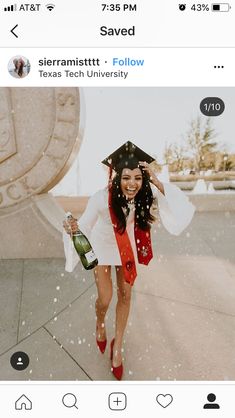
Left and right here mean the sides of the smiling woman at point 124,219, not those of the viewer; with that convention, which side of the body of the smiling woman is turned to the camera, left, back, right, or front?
front

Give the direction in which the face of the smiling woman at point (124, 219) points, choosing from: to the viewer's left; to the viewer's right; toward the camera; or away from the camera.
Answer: toward the camera
